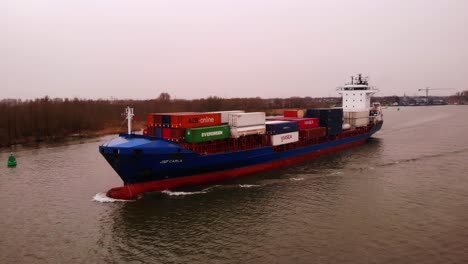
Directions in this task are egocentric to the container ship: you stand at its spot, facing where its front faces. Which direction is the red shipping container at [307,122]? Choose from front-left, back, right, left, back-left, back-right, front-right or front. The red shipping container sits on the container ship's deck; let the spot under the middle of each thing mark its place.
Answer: back

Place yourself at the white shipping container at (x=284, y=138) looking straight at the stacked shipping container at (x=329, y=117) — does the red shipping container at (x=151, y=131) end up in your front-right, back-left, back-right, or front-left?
back-left

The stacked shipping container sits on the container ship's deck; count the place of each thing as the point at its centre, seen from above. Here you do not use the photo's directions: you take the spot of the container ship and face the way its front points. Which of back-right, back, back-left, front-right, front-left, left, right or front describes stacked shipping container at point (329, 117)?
back

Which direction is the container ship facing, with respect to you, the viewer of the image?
facing the viewer and to the left of the viewer
